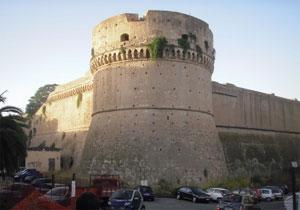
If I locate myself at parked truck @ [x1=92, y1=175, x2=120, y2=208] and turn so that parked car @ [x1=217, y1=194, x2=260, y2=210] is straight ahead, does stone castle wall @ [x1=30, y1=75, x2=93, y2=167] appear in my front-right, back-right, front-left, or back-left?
back-left

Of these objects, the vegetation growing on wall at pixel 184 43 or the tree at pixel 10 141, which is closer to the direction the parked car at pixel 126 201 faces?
the tree

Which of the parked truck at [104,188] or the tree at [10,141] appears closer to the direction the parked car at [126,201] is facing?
the tree

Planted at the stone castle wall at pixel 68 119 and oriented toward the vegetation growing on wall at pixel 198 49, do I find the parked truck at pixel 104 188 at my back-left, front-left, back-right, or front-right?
front-right

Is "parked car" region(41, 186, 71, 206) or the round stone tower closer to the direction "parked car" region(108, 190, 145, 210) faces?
the parked car

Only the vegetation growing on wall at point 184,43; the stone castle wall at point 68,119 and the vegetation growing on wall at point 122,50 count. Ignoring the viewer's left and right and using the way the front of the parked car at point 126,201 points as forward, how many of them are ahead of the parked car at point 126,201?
0

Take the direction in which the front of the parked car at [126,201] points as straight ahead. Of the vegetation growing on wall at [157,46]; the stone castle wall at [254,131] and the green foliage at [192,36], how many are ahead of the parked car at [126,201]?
0

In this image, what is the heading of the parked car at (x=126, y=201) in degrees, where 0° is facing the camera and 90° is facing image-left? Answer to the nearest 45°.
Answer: approximately 45°

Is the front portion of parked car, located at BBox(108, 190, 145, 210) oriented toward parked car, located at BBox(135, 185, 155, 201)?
no

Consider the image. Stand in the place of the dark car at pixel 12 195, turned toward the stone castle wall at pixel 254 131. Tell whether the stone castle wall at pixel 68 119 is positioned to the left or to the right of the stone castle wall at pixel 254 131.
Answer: left

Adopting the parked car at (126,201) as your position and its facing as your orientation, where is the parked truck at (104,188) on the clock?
the parked truck at (104,188) is roughly at 4 o'clock from the parked car at (126,201).
